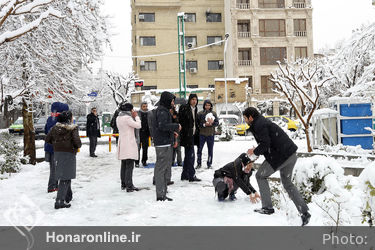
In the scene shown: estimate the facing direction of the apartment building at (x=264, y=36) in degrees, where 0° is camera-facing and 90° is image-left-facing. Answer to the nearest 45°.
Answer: approximately 0°

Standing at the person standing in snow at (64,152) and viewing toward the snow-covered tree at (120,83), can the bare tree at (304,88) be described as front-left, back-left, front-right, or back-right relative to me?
front-right

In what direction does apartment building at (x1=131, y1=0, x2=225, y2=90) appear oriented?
toward the camera

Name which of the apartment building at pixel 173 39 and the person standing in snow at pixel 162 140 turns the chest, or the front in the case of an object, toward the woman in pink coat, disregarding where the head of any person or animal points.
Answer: the apartment building

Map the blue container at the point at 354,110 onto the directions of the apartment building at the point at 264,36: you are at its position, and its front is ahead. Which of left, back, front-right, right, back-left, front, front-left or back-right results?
front

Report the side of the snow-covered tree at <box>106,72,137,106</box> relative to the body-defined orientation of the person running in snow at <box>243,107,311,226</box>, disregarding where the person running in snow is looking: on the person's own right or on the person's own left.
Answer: on the person's own right

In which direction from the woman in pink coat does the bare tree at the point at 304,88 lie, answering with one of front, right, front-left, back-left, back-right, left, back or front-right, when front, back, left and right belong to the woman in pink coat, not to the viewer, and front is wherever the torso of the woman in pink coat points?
front

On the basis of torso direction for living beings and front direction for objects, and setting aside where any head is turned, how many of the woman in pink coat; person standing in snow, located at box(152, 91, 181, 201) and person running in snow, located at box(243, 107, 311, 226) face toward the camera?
0

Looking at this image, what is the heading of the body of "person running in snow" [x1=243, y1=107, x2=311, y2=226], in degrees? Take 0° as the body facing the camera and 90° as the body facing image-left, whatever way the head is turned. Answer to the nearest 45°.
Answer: approximately 90°

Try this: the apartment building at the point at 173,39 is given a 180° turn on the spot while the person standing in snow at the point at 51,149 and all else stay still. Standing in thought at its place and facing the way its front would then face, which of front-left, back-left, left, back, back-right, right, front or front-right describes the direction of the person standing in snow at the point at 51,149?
back

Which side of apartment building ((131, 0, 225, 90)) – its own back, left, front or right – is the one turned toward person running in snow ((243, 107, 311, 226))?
front

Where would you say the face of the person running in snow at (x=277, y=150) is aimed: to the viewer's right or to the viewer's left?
to the viewer's left
